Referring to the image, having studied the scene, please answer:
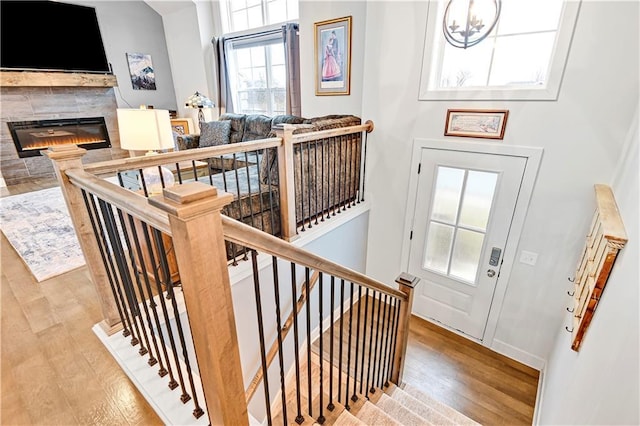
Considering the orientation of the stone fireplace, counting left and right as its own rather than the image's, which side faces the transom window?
front

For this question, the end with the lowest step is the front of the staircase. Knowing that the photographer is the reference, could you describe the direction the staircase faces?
facing away from the viewer and to the right of the viewer

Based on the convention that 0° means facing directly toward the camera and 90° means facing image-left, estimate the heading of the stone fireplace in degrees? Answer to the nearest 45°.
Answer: approximately 315°

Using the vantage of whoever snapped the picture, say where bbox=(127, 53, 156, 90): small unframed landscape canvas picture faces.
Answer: facing the viewer and to the right of the viewer

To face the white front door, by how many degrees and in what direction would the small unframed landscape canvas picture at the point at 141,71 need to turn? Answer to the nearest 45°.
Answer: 0° — it already faces it

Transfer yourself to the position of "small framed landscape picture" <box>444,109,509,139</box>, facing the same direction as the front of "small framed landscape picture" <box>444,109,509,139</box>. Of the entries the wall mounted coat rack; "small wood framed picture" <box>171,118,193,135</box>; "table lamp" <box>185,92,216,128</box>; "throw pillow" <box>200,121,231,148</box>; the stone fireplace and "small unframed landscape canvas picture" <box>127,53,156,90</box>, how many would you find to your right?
5

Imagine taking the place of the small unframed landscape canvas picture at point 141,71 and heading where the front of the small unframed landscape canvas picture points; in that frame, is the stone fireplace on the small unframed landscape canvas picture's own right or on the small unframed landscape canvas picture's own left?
on the small unframed landscape canvas picture's own right

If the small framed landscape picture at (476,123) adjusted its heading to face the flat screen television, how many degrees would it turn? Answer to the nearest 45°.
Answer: approximately 90° to its right

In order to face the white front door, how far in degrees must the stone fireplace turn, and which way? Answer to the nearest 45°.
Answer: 0° — it already faces it
